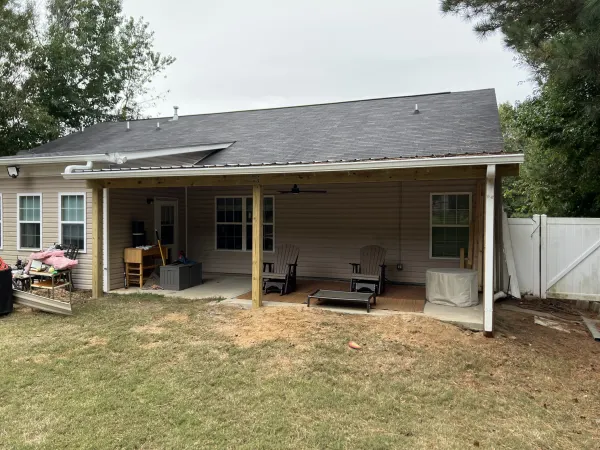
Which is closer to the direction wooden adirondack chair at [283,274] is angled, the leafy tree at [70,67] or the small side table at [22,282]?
the small side table

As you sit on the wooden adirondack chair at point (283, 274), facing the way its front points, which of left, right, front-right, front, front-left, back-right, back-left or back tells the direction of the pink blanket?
front-right

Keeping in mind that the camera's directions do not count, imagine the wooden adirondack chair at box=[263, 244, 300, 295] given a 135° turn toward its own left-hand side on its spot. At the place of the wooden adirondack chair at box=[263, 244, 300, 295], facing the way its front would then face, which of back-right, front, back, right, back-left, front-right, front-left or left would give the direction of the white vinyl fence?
front

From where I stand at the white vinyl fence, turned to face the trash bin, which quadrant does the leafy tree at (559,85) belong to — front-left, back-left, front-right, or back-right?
back-right

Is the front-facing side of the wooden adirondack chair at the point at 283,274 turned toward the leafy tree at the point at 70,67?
no

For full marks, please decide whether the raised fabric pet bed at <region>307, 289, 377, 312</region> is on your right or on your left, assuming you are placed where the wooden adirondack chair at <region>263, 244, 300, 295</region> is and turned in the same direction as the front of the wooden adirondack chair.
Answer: on your left

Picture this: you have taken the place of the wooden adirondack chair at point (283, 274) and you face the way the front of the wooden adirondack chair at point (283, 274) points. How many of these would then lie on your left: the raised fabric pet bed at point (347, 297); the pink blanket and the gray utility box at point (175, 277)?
1

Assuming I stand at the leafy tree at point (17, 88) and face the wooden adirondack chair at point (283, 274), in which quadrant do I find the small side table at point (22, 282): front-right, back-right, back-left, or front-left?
front-right

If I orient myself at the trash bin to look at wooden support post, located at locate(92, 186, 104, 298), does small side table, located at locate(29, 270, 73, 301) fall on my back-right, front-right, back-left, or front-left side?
front-left

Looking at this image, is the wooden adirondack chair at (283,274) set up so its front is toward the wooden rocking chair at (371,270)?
no

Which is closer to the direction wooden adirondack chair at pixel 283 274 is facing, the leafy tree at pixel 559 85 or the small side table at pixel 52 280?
the small side table

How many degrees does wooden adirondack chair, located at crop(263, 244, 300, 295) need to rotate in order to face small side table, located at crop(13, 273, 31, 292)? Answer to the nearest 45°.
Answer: approximately 45° to its right

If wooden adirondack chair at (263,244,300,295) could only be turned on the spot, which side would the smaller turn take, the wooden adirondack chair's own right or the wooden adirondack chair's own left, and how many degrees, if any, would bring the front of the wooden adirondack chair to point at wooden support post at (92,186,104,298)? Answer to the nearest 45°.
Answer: approximately 45° to the wooden adirondack chair's own right

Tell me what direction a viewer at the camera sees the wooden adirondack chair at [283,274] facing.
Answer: facing the viewer and to the left of the viewer

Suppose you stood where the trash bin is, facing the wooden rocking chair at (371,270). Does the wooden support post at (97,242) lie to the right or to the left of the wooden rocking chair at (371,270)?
left

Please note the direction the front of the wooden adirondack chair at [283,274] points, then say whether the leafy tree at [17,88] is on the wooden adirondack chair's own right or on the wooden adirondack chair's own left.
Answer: on the wooden adirondack chair's own right

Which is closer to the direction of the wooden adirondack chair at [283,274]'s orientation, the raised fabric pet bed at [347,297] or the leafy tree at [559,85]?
the raised fabric pet bed

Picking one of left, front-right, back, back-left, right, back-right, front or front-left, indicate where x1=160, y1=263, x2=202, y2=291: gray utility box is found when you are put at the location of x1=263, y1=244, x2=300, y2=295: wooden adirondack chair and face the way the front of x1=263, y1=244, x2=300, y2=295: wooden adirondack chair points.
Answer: front-right
